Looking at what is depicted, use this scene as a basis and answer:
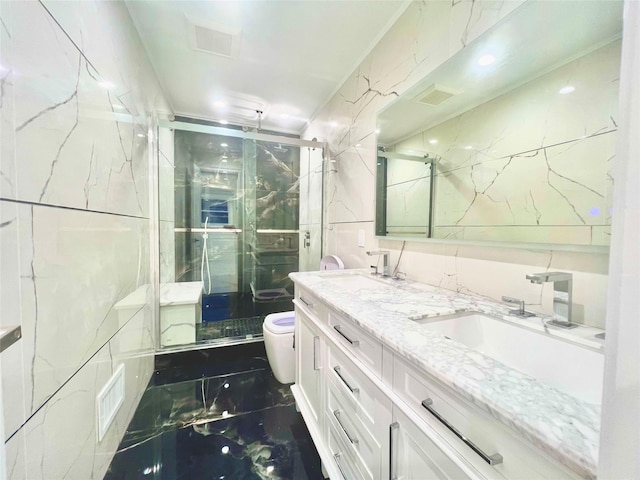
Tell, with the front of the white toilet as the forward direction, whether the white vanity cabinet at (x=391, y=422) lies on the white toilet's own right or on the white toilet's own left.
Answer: on the white toilet's own left

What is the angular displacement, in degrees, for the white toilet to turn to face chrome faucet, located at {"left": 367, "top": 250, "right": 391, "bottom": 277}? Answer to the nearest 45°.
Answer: approximately 135° to its left

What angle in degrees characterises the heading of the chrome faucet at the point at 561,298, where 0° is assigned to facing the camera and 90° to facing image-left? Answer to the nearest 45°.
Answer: approximately 45°

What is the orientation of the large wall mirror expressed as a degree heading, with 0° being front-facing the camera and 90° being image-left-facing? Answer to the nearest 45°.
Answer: approximately 45°

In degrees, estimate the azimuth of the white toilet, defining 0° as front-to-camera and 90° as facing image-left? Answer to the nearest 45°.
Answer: approximately 90°

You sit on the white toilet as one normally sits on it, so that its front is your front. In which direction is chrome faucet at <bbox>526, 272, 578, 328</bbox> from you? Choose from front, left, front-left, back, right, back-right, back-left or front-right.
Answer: back-left

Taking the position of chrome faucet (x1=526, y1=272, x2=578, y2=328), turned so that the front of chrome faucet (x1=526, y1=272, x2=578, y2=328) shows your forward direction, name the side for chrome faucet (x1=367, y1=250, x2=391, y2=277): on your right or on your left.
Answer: on your right

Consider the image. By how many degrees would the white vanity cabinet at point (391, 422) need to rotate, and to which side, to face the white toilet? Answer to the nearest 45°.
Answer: approximately 90° to its right
